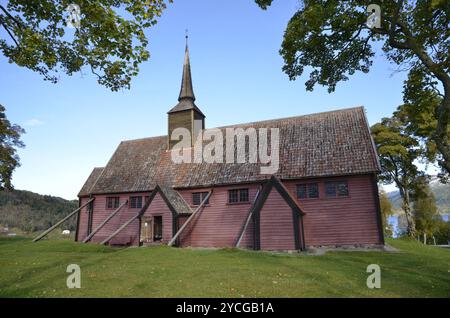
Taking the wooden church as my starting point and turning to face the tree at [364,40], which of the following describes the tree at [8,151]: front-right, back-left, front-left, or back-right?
back-right

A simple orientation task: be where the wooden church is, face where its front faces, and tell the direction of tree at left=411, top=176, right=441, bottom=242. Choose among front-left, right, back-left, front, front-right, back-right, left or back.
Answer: back-left

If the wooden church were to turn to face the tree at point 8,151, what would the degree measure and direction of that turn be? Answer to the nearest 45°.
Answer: approximately 90° to its right

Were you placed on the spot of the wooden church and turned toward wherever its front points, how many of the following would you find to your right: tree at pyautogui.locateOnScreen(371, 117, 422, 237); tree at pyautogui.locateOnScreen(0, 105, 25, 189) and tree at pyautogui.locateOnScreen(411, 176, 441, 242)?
1

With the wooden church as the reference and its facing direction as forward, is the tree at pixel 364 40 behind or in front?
in front

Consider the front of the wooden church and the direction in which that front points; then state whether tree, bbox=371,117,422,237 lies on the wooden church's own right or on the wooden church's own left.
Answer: on the wooden church's own left

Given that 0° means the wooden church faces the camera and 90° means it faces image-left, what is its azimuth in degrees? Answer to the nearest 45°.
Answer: approximately 0°
